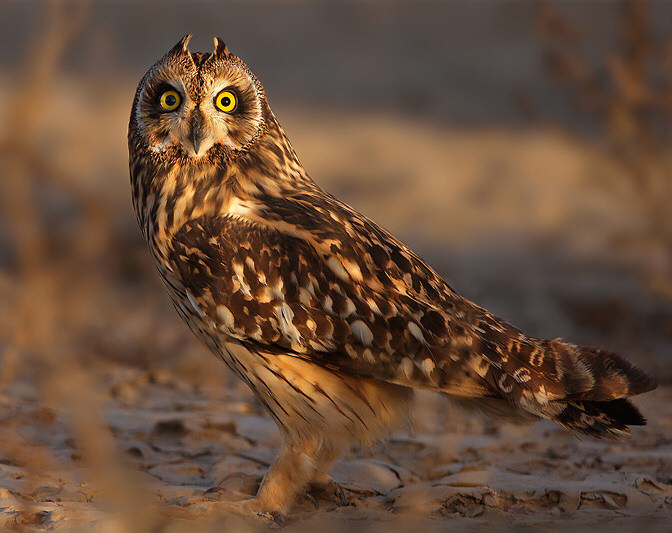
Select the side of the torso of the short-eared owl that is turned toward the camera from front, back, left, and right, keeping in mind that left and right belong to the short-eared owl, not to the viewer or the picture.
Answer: left
